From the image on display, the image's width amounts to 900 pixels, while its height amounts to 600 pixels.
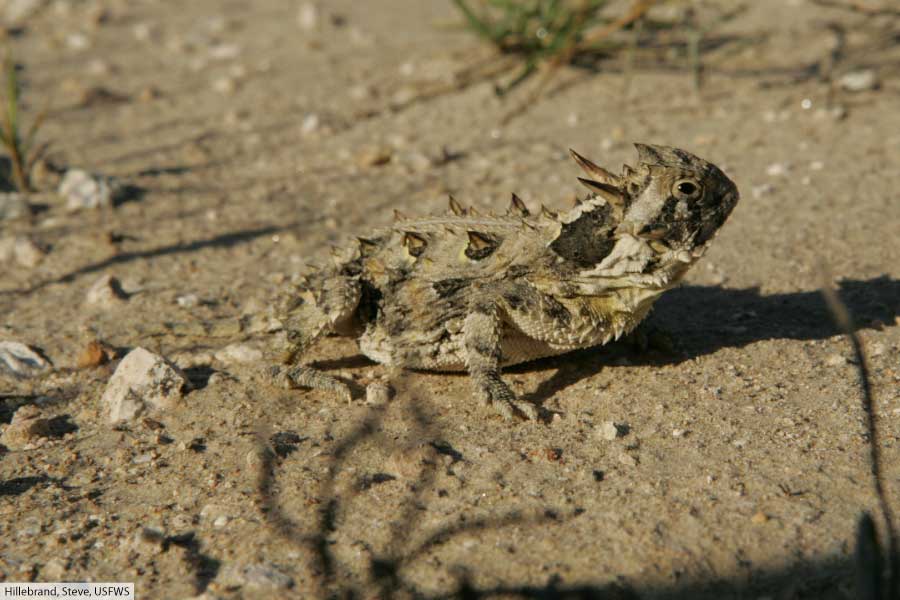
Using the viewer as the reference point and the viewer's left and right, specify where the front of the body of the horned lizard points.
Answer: facing to the right of the viewer

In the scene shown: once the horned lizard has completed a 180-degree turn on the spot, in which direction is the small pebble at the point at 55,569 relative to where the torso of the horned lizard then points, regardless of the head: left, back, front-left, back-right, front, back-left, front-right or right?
front-left

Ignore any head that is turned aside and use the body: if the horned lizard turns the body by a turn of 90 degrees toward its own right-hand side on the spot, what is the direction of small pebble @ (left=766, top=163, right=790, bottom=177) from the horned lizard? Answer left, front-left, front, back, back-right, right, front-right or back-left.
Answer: back-left

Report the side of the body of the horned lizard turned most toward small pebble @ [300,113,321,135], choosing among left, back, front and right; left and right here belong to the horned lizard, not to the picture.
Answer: left

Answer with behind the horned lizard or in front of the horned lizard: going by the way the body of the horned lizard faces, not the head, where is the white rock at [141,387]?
behind

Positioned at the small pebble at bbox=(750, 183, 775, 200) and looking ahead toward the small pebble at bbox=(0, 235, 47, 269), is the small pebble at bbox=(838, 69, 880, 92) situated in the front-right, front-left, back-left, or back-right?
back-right

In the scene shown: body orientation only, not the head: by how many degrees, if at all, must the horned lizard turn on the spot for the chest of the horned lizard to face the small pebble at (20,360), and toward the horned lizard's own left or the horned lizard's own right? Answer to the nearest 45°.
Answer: approximately 180°

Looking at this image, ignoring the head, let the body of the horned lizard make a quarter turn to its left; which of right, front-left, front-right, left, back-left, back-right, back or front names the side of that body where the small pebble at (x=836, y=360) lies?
right

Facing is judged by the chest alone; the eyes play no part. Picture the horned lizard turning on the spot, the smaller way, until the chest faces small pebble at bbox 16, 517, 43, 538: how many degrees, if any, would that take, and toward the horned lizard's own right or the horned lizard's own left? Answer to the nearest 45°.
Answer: approximately 135° to the horned lizard's own right

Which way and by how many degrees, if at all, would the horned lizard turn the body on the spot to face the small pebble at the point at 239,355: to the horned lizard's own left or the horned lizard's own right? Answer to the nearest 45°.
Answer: approximately 180°

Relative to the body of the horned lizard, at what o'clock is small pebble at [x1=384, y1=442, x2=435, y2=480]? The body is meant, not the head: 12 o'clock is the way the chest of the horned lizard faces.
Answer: The small pebble is roughly at 4 o'clock from the horned lizard.

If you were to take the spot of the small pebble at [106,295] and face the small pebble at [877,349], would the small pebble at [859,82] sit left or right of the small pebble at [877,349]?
left

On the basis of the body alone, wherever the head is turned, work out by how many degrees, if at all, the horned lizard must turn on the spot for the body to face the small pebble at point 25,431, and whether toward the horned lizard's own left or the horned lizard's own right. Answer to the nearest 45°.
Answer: approximately 180°

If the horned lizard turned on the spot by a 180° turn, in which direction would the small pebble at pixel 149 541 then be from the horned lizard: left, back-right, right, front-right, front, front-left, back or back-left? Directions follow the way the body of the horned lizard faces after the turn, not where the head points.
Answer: front-left

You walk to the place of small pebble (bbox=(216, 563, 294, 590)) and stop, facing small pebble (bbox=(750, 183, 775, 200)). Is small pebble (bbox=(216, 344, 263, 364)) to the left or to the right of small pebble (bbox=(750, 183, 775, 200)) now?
left
